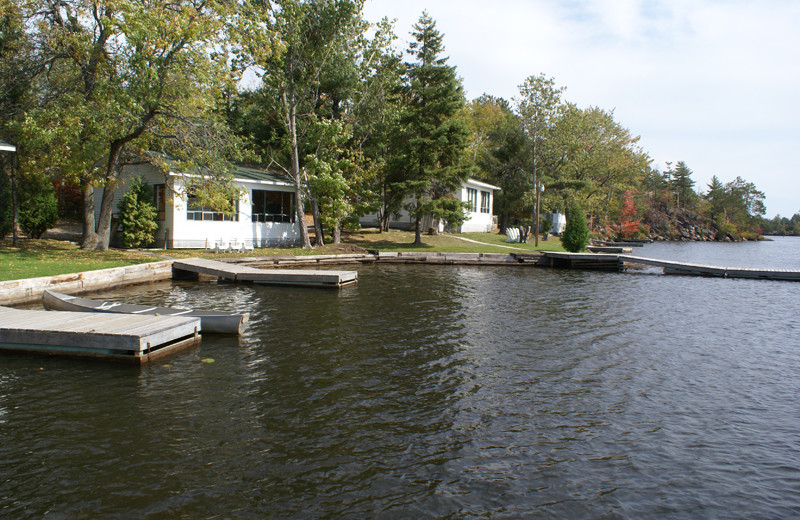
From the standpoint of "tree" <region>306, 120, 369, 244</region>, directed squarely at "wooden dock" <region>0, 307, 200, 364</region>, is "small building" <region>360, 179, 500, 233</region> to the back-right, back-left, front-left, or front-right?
back-left

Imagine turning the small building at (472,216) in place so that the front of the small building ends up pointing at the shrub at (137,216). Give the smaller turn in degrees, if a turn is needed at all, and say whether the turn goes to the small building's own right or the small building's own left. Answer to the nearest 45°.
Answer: approximately 90° to the small building's own right

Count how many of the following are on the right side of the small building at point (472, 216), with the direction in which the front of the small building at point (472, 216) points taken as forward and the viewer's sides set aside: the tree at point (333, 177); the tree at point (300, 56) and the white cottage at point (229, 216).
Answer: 3

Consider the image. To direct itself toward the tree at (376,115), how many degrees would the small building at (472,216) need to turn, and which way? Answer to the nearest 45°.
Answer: approximately 90° to its right

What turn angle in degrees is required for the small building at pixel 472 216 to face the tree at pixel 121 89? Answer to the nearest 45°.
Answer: approximately 90° to its right

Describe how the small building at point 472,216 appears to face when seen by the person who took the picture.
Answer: facing the viewer and to the right of the viewer

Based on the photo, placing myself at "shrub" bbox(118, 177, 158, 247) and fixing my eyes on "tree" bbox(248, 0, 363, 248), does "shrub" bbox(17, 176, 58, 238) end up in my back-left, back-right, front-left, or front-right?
back-left

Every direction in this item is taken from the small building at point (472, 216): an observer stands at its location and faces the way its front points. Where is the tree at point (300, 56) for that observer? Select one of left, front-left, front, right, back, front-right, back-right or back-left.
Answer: right

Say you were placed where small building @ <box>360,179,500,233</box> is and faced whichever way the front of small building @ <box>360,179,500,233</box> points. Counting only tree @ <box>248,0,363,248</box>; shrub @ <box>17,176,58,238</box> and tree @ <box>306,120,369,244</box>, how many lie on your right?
3

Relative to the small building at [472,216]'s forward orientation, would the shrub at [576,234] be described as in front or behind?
in front

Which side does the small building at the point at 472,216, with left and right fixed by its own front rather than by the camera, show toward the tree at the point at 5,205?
right

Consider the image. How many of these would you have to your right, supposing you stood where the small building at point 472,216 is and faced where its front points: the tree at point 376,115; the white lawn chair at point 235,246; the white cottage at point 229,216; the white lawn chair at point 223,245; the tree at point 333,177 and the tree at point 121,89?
6

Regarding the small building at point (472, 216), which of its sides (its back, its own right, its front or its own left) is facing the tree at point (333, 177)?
right

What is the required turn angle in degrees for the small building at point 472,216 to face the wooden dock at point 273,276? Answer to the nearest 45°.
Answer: approximately 45° to its right

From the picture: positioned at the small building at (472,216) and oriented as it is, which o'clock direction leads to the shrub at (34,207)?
The shrub is roughly at 3 o'clock from the small building.

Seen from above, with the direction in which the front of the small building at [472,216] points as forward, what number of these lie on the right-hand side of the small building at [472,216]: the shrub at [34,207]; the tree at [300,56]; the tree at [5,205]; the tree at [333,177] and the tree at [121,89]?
5

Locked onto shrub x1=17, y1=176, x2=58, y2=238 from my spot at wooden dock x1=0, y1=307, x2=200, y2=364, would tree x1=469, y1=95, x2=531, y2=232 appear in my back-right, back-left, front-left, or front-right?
front-right
